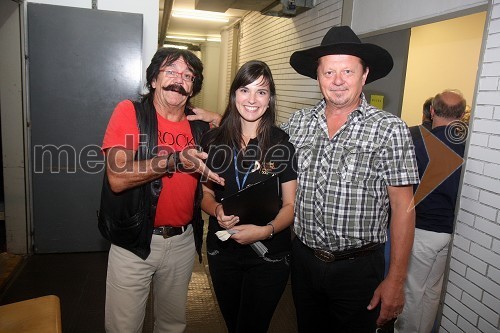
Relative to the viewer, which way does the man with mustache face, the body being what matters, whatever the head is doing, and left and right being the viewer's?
facing the viewer and to the right of the viewer

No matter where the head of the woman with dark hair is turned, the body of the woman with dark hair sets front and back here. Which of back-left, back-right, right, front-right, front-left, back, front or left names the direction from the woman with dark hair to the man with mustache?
right

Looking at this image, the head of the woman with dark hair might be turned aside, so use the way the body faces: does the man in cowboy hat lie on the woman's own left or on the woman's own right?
on the woman's own left

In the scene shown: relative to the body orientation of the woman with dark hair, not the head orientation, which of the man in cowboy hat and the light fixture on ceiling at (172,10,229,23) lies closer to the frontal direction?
the man in cowboy hat

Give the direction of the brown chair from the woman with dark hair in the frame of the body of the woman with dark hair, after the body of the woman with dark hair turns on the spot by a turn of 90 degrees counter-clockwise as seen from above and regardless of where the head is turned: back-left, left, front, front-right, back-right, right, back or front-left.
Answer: back-right

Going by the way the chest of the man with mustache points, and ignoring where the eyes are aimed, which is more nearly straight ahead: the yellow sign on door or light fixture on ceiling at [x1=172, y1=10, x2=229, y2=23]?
the yellow sign on door

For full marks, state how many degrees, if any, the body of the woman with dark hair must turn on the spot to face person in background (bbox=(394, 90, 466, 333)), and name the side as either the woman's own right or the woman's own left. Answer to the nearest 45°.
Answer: approximately 135° to the woman's own left

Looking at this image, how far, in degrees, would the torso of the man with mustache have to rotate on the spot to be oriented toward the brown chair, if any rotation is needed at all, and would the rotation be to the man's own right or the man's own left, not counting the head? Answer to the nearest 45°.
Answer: approximately 90° to the man's own right

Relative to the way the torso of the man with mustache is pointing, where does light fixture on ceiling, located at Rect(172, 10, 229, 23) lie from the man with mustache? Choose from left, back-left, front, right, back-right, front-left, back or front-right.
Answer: back-left

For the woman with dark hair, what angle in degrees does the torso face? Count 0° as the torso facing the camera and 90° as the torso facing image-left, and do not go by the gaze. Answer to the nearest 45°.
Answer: approximately 0°

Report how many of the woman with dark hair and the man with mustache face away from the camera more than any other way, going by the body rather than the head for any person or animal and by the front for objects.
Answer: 0

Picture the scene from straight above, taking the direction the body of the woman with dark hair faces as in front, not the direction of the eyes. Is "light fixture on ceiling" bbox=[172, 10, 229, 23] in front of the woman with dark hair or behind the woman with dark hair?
behind
